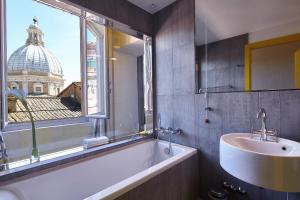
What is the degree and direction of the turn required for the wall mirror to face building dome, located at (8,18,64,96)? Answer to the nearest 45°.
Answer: approximately 90° to its right

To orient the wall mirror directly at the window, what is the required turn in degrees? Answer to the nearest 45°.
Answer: approximately 90° to its right

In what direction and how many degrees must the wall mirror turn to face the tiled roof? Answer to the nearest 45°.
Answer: approximately 90° to its right

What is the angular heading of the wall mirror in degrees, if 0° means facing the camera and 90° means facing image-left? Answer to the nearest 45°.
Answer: approximately 0°

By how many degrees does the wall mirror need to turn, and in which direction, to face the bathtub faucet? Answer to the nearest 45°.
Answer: approximately 90° to its right

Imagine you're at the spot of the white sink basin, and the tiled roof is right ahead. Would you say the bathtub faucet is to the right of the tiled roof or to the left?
right

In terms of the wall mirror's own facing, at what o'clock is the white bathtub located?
The white bathtub is roughly at 2 o'clock from the wall mirror.
